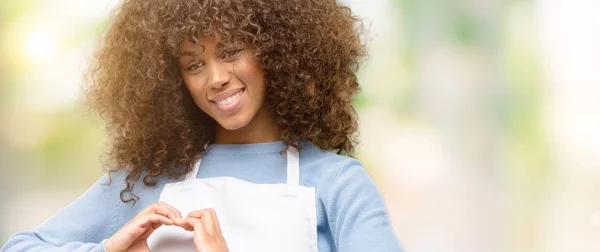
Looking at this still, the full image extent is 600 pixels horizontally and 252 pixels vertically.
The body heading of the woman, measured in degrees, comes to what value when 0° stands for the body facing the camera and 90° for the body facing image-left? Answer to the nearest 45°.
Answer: approximately 0°
